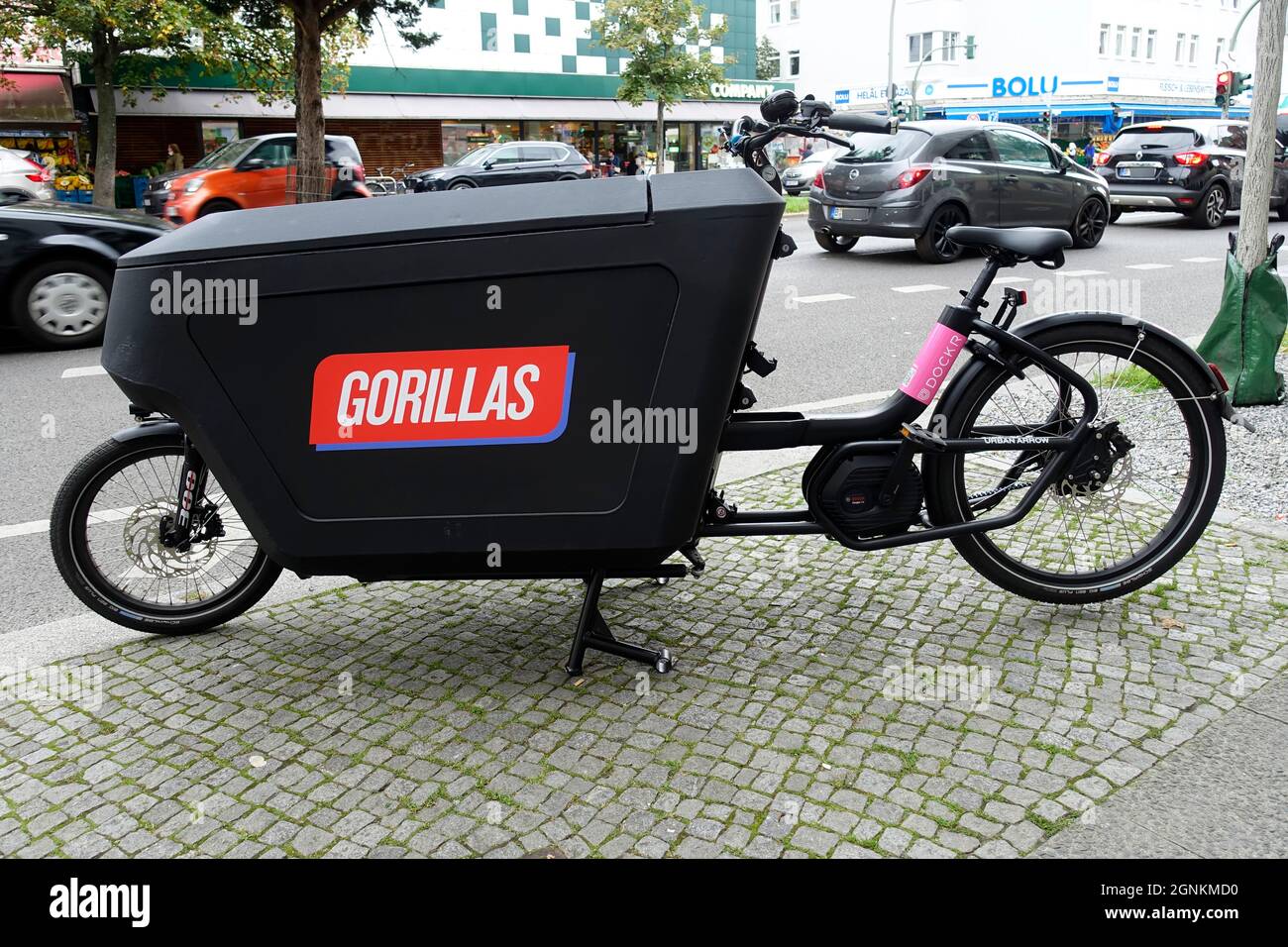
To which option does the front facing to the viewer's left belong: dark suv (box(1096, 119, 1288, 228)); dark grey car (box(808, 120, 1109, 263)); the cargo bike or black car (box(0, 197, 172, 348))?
the cargo bike

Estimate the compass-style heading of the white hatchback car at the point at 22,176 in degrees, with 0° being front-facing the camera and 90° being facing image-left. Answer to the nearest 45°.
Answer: approximately 90°

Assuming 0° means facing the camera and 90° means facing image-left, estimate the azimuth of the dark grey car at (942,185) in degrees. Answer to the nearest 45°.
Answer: approximately 225°

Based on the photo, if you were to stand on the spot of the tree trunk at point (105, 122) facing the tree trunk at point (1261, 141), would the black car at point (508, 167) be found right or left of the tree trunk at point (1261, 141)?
left

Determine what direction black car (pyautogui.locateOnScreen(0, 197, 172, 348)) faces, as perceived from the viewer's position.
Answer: facing to the right of the viewer

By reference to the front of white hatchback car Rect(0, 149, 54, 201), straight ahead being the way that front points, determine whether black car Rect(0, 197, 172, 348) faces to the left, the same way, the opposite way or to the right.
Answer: the opposite way

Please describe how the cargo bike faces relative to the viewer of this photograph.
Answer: facing to the left of the viewer

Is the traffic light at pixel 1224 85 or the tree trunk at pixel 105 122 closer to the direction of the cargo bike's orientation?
the tree trunk

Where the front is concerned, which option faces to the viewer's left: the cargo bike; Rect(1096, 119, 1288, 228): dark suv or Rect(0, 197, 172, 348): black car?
the cargo bike

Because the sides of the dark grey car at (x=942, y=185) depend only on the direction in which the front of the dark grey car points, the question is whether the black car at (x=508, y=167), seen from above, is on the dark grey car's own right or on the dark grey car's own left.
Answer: on the dark grey car's own left
